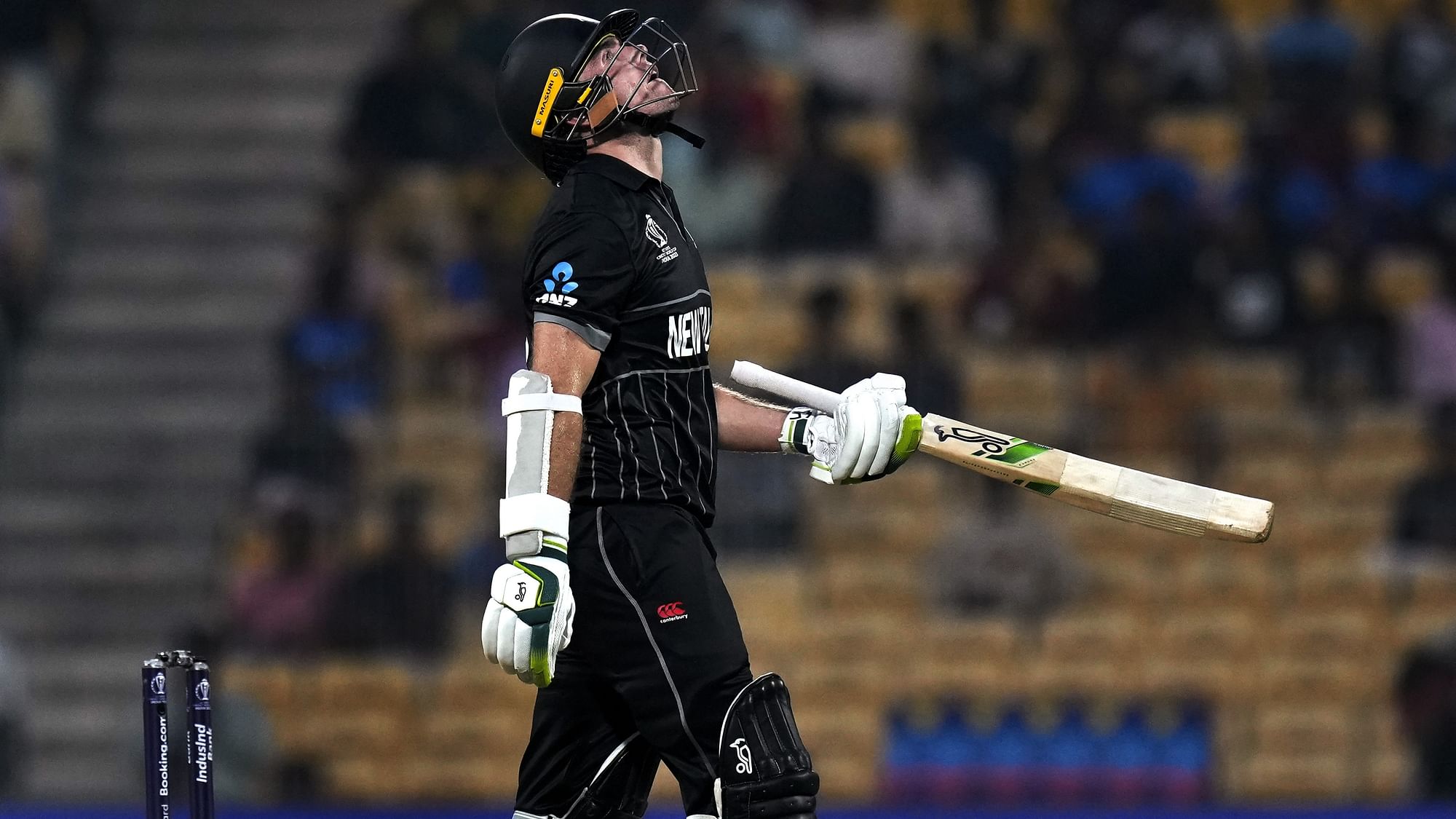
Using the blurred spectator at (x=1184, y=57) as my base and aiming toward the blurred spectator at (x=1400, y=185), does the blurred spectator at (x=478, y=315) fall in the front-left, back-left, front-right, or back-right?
back-right

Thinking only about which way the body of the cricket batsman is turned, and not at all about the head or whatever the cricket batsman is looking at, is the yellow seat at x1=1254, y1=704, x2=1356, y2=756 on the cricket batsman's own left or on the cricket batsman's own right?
on the cricket batsman's own left

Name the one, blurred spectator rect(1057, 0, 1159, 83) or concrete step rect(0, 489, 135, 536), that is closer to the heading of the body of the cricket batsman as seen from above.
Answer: the blurred spectator

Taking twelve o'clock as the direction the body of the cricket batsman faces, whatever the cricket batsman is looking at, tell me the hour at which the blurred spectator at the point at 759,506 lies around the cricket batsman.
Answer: The blurred spectator is roughly at 9 o'clock from the cricket batsman.

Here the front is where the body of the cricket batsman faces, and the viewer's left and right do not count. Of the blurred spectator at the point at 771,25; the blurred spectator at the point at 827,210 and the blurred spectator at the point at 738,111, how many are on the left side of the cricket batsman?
3

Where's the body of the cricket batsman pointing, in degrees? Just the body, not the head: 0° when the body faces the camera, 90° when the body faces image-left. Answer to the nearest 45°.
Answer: approximately 270°

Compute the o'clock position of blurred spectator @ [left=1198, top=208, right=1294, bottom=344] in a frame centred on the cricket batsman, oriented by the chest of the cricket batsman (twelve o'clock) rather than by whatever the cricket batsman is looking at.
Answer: The blurred spectator is roughly at 10 o'clock from the cricket batsman.

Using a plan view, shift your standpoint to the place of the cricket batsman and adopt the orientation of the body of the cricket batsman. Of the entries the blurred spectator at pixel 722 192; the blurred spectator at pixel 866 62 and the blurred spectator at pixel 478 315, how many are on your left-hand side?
3

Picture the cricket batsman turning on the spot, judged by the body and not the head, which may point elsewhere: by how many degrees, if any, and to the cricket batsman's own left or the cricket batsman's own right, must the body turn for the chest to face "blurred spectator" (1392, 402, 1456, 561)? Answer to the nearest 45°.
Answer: approximately 45° to the cricket batsman's own left

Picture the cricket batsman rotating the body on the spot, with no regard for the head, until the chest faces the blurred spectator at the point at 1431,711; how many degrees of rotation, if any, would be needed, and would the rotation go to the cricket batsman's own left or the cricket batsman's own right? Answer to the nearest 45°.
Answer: approximately 45° to the cricket batsman's own left

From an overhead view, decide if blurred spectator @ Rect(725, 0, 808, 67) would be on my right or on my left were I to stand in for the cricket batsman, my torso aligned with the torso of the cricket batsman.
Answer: on my left

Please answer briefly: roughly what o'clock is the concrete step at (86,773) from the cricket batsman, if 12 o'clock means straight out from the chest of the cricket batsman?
The concrete step is roughly at 8 o'clock from the cricket batsman.

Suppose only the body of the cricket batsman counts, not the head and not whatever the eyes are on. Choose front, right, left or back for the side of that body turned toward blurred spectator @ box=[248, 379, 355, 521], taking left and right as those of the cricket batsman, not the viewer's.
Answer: left

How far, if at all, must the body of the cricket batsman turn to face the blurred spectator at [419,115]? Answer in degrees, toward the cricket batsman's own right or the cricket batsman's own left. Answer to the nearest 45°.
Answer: approximately 90° to the cricket batsman's own left
